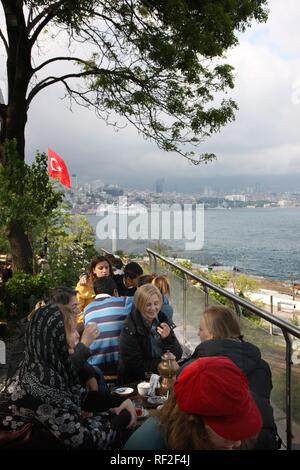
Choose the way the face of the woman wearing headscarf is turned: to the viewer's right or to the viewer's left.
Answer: to the viewer's right

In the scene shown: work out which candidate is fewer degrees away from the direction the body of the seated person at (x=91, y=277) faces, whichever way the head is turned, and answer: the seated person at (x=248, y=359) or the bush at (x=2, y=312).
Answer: the seated person

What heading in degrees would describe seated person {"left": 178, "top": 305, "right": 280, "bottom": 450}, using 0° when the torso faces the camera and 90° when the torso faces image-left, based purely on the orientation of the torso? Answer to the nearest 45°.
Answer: approximately 135°

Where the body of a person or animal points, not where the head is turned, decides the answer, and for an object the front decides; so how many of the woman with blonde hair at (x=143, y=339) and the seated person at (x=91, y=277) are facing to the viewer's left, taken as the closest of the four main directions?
0

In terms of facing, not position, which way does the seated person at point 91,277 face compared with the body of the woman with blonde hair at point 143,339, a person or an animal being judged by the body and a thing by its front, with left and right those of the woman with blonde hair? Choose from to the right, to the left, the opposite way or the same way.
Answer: the same way

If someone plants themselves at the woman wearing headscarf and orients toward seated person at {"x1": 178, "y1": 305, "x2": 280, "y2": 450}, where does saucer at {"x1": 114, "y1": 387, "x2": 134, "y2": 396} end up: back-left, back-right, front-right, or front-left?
front-left

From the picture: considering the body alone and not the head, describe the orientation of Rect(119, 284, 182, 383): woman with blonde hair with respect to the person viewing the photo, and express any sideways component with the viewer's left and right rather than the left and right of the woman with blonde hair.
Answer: facing the viewer and to the right of the viewer

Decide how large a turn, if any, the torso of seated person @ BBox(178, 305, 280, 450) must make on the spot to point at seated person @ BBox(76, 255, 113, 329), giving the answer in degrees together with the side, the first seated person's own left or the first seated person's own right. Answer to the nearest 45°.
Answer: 0° — they already face them

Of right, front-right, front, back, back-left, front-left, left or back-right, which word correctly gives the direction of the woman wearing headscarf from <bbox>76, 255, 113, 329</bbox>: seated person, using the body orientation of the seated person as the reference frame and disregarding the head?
front-right

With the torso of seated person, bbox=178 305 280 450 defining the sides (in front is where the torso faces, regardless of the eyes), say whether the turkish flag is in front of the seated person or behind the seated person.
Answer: in front

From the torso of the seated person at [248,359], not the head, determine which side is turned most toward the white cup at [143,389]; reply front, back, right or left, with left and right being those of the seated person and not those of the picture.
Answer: front

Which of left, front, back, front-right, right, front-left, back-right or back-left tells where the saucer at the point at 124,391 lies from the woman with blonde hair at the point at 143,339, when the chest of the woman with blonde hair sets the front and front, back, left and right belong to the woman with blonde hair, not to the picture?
front-right

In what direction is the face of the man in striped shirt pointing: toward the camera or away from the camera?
away from the camera

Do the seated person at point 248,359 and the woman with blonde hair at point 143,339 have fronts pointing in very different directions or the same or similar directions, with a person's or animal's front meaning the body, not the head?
very different directions

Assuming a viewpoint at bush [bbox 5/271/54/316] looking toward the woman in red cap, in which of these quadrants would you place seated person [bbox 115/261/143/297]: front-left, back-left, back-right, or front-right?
front-left

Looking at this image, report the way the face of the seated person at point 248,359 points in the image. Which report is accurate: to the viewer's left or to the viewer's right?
to the viewer's left

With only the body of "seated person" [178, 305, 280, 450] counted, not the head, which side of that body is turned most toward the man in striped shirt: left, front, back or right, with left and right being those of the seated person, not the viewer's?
front
